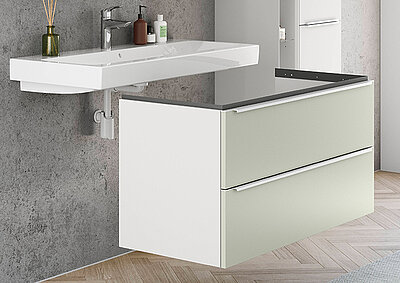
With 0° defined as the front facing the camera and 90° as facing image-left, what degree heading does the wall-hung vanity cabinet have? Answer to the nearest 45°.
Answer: approximately 315°

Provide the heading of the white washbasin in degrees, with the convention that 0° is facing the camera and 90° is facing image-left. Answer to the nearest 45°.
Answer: approximately 315°

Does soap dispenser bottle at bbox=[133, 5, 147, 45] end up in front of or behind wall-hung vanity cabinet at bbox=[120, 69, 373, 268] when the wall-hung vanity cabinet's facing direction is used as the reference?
behind

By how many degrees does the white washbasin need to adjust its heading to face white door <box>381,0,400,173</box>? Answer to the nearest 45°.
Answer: approximately 90° to its left
